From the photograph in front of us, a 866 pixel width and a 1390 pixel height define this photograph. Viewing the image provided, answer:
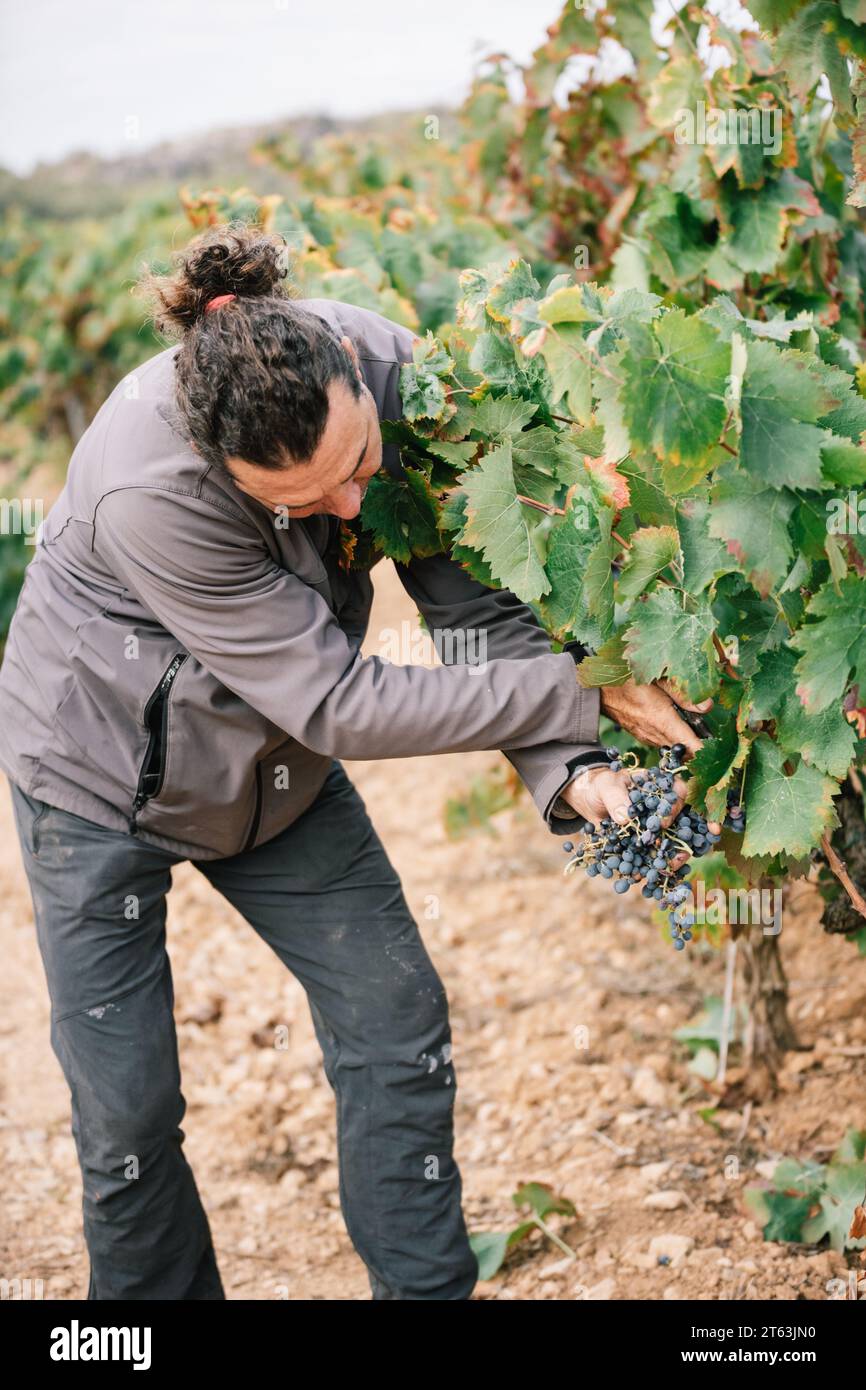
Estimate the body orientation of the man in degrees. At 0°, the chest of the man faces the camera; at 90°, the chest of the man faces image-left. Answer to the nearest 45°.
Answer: approximately 315°
